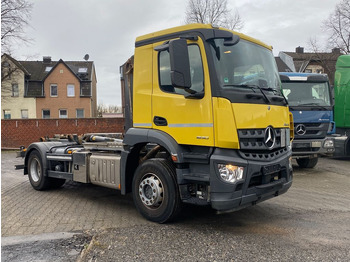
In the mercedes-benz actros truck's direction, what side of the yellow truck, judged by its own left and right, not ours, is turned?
left

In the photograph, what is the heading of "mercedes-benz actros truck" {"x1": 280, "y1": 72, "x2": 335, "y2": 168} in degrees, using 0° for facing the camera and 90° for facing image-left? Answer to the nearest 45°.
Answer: approximately 0°

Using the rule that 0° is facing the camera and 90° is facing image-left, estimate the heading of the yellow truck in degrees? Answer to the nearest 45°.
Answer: approximately 315°
